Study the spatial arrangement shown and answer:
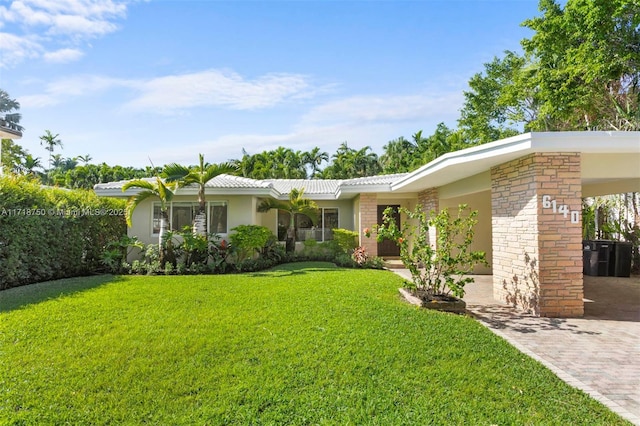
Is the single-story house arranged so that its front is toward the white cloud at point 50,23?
no

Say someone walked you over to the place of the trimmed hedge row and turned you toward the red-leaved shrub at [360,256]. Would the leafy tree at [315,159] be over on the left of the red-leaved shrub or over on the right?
left

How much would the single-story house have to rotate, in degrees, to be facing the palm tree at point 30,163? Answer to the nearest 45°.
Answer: approximately 135° to its right

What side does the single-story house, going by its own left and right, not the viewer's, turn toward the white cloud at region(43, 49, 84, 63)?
back

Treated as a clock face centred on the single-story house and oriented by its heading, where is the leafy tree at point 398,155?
The leafy tree is roughly at 6 o'clock from the single-story house.

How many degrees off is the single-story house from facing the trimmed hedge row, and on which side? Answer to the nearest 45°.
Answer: approximately 90° to its right

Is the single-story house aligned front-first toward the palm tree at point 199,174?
no

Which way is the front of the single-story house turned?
toward the camera

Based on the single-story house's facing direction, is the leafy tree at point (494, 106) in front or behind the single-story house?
behind
